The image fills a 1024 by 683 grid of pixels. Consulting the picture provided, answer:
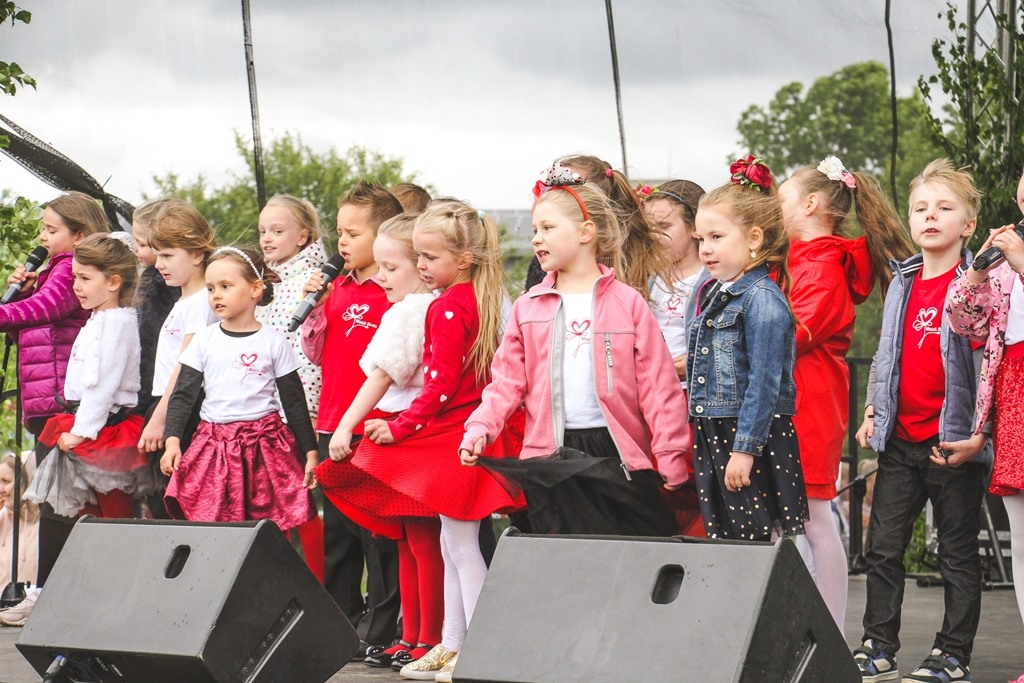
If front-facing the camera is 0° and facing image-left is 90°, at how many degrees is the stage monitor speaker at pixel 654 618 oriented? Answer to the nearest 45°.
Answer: approximately 225°

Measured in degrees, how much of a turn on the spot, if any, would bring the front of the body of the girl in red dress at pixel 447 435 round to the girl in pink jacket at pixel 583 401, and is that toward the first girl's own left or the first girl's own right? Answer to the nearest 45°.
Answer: approximately 135° to the first girl's own left

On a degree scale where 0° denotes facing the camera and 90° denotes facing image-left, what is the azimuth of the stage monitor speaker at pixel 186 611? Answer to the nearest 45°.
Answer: approximately 225°
